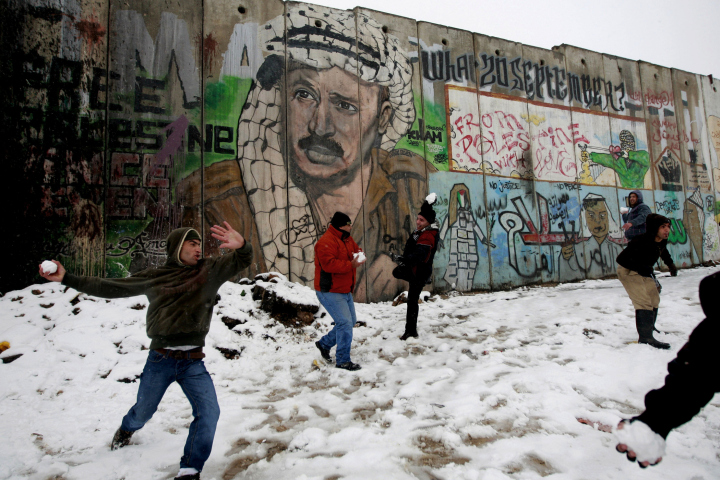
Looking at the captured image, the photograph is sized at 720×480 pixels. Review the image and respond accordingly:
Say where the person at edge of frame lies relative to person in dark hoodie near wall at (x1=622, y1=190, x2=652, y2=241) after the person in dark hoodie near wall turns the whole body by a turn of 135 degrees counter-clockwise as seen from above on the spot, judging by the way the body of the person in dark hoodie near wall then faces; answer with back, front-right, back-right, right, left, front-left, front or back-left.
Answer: right

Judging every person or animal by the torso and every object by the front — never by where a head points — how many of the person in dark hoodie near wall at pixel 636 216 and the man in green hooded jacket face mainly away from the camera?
0

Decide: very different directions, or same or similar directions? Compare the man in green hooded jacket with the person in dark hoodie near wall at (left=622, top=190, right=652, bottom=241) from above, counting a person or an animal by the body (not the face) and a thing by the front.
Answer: very different directions

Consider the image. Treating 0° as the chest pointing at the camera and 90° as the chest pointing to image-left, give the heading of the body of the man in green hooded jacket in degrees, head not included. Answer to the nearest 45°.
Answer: approximately 315°

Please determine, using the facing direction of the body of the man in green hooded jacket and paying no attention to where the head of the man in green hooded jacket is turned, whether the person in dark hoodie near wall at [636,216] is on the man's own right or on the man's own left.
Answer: on the man's own left

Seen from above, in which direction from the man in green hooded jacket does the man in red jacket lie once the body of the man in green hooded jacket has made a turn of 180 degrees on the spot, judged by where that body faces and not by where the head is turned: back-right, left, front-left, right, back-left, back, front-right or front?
right

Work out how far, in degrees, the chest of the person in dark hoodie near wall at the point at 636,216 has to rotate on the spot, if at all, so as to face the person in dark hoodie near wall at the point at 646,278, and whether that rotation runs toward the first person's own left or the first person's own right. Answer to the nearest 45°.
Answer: approximately 45° to the first person's own left

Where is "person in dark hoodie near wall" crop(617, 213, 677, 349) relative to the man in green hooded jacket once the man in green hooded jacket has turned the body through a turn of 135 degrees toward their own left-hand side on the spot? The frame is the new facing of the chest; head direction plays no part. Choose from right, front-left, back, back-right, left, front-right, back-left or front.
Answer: right
